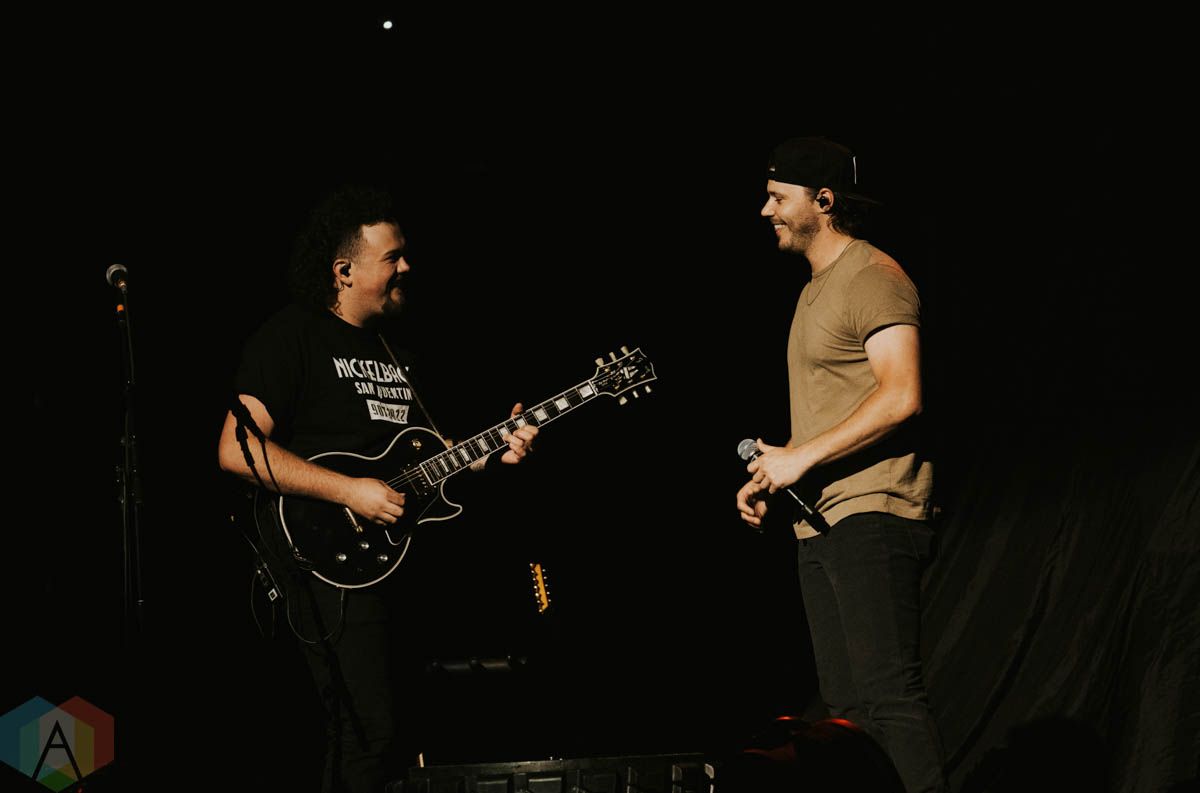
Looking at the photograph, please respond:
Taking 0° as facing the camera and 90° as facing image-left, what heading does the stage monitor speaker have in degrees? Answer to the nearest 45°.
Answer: approximately 180°

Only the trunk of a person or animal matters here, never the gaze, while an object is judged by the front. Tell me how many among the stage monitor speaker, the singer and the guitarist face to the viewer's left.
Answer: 1

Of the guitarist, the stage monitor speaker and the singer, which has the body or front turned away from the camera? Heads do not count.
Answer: the stage monitor speaker

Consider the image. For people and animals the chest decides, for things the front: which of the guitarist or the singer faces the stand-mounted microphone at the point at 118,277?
the singer

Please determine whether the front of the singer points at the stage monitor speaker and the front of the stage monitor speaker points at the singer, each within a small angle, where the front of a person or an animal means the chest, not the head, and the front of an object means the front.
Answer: no

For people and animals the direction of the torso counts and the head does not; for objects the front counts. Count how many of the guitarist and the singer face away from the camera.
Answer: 0

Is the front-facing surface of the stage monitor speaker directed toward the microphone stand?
no

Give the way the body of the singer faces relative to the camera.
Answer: to the viewer's left

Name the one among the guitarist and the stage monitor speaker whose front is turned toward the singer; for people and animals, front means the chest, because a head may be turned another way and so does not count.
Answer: the guitarist

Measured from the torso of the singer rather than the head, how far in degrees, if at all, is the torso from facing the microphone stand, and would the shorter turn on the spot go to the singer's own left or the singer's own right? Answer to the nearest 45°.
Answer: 0° — they already face it

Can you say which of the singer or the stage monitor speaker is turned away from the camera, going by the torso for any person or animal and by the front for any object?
the stage monitor speaker

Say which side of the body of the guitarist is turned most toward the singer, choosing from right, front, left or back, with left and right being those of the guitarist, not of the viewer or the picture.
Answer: front

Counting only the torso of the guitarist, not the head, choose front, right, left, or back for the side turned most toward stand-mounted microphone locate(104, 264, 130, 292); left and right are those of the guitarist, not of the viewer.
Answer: right

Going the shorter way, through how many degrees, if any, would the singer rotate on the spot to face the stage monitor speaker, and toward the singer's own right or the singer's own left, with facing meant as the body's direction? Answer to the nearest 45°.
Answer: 0° — they already face it

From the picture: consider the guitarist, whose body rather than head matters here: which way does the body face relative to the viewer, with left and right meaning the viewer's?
facing the viewer and to the right of the viewer

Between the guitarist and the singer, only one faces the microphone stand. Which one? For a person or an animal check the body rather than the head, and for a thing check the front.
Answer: the singer
